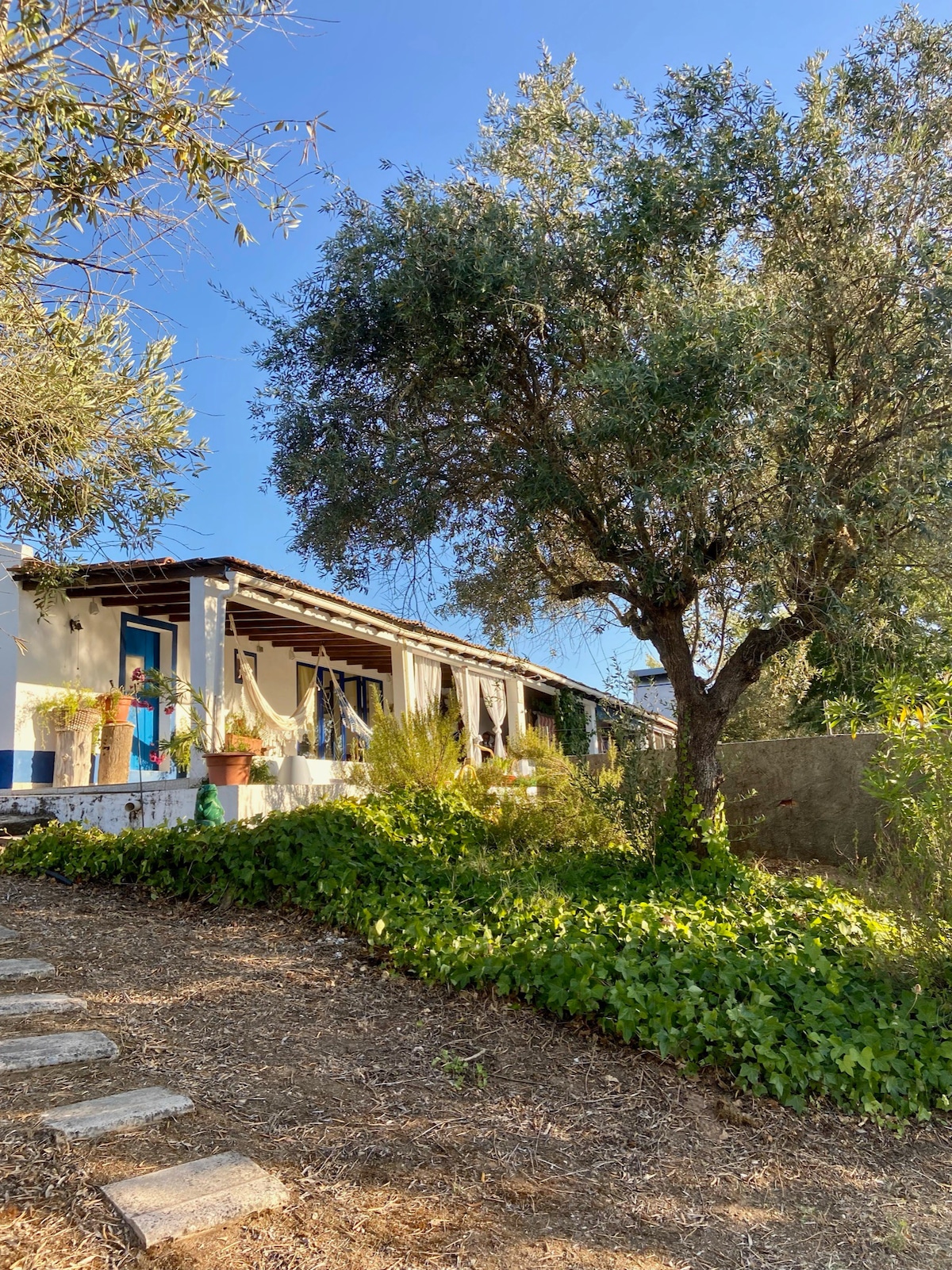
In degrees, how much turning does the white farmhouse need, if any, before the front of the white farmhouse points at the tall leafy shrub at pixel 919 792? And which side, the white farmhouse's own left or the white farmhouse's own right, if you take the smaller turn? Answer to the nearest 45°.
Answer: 0° — it already faces it

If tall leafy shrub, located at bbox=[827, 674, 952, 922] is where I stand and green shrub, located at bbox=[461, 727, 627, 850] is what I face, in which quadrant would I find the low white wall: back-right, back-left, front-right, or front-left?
front-left

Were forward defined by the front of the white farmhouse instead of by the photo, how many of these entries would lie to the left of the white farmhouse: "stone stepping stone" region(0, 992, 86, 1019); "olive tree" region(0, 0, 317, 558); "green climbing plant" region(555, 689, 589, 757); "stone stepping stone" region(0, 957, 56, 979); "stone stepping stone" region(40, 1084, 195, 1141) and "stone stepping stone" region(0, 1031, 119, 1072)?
1

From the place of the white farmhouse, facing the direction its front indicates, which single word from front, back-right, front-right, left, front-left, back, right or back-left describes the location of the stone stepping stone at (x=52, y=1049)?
front-right

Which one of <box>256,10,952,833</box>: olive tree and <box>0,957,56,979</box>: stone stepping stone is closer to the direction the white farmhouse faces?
the olive tree

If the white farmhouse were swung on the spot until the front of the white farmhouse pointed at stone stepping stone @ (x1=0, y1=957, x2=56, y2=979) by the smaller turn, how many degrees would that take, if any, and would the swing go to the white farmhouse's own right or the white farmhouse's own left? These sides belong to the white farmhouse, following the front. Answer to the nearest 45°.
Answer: approximately 45° to the white farmhouse's own right

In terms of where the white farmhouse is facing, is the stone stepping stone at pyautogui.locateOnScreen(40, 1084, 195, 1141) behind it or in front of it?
in front

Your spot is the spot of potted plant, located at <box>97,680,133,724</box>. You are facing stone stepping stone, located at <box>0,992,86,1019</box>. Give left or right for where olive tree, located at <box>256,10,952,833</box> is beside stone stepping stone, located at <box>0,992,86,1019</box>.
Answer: left

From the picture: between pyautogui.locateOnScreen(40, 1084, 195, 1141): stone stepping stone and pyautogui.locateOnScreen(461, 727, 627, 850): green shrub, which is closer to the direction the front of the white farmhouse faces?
the green shrub

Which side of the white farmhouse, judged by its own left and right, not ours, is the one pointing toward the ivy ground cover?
front

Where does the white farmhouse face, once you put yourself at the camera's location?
facing the viewer and to the right of the viewer

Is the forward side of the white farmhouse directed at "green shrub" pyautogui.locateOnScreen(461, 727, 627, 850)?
yes

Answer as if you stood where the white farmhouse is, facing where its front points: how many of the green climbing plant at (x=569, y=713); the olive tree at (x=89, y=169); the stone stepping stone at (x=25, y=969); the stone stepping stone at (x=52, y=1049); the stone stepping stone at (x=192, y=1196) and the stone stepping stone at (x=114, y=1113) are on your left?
1

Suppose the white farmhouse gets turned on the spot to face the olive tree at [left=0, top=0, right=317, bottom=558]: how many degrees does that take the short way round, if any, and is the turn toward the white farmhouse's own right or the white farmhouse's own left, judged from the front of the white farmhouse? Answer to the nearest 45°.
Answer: approximately 45° to the white farmhouse's own right
